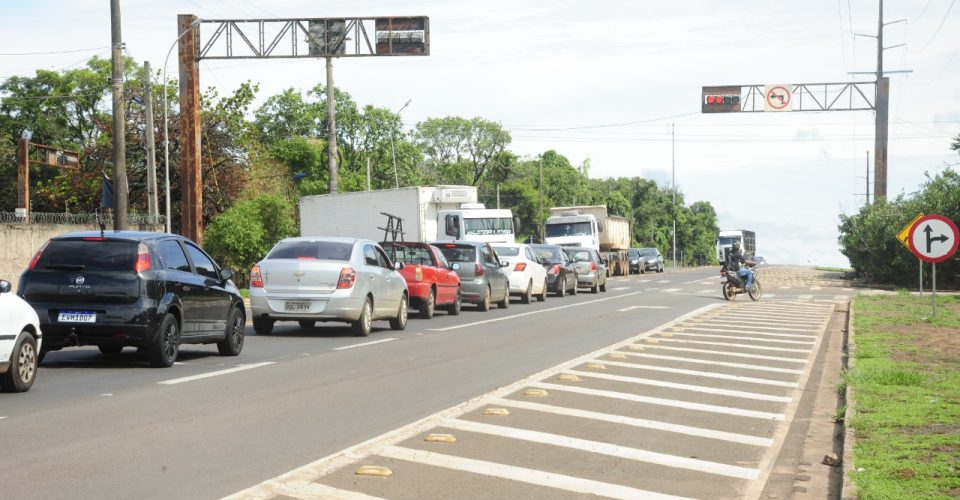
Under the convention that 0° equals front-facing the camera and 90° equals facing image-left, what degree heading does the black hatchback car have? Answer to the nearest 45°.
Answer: approximately 225°

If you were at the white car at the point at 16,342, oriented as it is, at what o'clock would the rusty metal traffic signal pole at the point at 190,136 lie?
The rusty metal traffic signal pole is roughly at 11 o'clock from the white car.

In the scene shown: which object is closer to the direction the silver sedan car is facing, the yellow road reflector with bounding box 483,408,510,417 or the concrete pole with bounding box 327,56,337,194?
the concrete pole

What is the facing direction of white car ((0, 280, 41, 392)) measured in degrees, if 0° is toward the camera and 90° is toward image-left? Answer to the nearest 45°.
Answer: approximately 225°

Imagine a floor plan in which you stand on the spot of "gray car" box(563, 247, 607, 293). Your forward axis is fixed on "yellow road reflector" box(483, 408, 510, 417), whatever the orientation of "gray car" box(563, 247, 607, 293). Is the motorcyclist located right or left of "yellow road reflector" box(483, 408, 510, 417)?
left

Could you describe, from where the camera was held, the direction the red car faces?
facing away from the viewer and to the right of the viewer

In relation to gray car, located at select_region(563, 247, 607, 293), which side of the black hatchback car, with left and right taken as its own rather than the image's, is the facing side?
front

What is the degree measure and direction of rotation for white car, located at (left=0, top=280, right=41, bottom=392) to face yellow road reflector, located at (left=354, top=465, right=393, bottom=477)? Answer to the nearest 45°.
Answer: approximately 90° to its right

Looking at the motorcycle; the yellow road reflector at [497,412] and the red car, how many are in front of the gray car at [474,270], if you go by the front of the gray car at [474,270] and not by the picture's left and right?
1

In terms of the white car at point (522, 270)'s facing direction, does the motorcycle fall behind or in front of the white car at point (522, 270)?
in front

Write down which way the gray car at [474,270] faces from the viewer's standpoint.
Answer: facing away from the viewer and to the right of the viewer
